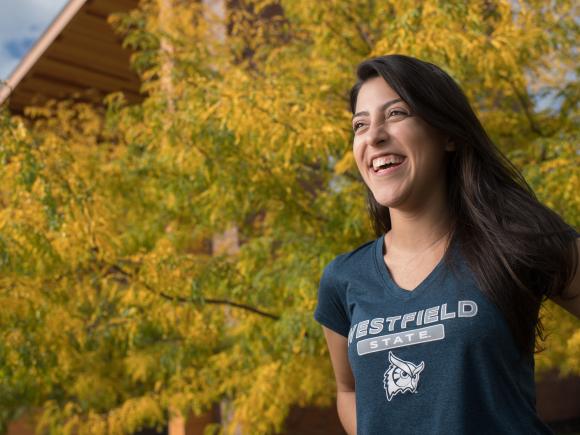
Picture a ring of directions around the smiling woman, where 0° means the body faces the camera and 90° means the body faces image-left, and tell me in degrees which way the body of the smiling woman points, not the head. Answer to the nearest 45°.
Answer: approximately 45°

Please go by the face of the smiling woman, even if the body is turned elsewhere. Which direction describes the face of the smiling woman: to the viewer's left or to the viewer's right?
to the viewer's left

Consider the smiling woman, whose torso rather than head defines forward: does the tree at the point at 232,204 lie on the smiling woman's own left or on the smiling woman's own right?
on the smiling woman's own right
